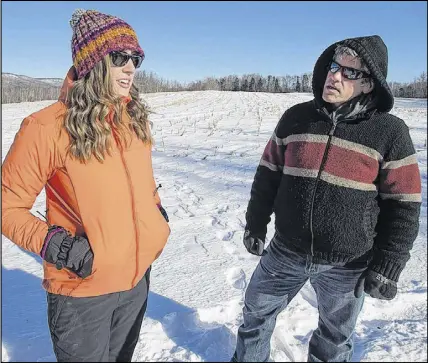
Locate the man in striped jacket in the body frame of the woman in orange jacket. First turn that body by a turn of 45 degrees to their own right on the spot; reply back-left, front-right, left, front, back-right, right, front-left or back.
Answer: left

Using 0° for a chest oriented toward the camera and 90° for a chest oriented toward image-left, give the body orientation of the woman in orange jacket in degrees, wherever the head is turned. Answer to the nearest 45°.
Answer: approximately 315°
